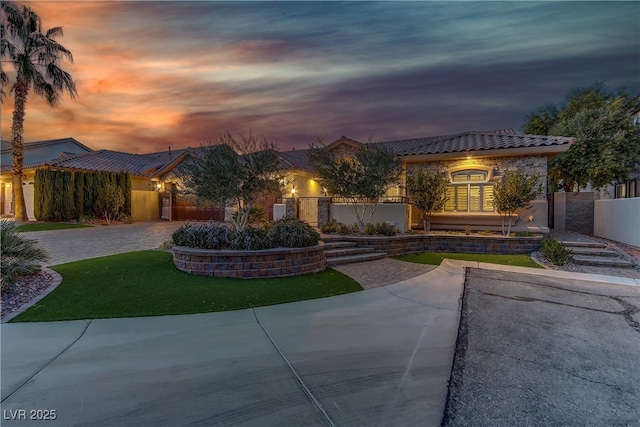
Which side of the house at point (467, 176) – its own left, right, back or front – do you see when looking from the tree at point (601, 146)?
left

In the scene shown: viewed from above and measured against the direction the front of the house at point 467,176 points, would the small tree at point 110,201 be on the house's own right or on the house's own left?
on the house's own right

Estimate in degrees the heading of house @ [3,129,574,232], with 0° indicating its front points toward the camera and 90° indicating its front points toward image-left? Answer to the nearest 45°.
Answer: approximately 0°

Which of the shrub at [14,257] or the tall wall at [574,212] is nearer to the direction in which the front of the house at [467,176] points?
the shrub

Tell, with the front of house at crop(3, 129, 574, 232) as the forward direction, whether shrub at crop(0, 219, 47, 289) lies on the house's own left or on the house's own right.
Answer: on the house's own right

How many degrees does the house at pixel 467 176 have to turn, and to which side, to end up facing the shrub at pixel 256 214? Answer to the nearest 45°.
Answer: approximately 90° to its right

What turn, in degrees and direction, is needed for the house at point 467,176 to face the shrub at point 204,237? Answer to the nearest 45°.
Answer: approximately 45° to its right

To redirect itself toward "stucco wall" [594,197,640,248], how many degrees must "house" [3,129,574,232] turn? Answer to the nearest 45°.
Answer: approximately 90° to its left

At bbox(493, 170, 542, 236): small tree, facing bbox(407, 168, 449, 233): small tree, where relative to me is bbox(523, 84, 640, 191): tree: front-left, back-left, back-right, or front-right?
back-right

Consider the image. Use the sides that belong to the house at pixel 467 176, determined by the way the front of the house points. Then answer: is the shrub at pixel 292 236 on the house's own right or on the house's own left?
on the house's own right

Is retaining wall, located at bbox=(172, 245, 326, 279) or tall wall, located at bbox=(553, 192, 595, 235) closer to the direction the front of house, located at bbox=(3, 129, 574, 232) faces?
the retaining wall
